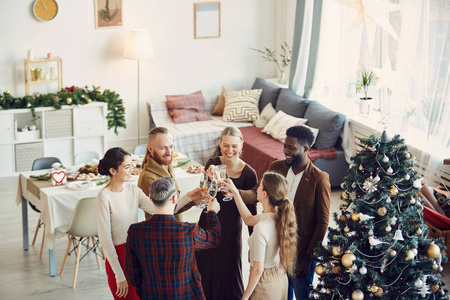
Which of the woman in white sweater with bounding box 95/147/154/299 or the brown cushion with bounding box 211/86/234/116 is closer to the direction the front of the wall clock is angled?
the woman in white sweater

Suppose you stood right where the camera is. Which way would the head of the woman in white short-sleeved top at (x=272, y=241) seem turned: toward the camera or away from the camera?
away from the camera

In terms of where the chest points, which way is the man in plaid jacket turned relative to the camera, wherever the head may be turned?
away from the camera

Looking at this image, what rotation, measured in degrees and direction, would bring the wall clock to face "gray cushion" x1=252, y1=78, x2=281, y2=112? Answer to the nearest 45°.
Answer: approximately 90° to its left

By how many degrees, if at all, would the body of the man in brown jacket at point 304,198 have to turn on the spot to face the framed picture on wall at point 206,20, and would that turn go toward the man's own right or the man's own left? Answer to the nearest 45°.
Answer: approximately 135° to the man's own right

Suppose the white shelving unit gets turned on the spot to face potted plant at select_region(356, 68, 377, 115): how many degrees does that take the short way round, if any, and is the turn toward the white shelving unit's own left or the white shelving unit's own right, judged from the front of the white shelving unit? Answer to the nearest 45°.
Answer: approximately 45° to the white shelving unit's own left

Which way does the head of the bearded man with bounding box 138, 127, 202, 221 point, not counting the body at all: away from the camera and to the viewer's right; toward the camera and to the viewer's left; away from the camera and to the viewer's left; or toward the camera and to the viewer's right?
toward the camera and to the viewer's right

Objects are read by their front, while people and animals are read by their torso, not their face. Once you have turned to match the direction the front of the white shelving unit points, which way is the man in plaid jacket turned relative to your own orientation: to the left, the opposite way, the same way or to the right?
the opposite way

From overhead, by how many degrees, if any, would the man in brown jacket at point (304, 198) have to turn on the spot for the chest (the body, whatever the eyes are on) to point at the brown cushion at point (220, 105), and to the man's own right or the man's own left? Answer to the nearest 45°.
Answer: approximately 135° to the man's own right

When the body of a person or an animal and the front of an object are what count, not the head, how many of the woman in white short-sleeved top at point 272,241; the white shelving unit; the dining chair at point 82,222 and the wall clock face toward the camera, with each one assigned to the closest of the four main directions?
2

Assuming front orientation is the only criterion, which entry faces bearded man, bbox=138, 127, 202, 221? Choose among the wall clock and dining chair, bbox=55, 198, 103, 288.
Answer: the wall clock

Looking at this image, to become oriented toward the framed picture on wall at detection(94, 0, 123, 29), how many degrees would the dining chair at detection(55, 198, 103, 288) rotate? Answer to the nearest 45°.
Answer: approximately 45° to its right

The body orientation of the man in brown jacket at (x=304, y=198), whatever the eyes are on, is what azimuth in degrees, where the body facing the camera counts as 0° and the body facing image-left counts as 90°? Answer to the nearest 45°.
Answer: approximately 45°

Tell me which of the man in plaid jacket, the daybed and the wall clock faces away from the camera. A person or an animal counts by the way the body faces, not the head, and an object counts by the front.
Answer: the man in plaid jacket
